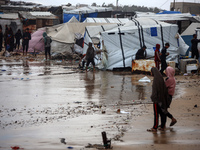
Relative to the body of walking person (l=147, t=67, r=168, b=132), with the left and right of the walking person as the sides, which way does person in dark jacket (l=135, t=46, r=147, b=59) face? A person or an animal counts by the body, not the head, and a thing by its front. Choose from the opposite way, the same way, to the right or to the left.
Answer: the opposite way
